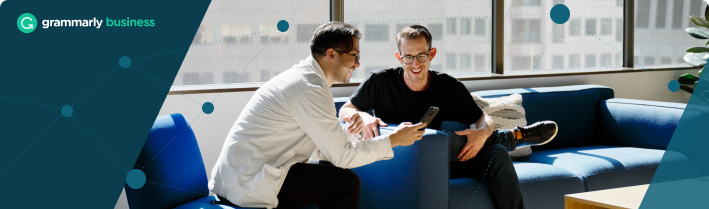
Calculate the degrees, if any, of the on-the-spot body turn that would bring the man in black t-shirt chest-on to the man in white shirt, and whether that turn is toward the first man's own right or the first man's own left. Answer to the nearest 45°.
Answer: approximately 45° to the first man's own right

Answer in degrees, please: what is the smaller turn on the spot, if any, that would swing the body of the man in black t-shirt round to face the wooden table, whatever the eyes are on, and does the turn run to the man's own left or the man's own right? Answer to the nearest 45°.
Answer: approximately 45° to the man's own left

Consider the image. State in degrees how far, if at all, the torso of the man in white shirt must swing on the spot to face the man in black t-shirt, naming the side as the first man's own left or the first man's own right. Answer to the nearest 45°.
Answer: approximately 45° to the first man's own left

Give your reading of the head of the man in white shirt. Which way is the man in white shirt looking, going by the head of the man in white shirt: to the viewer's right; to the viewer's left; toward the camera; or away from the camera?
to the viewer's right

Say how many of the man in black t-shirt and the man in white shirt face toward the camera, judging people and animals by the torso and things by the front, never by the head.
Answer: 1

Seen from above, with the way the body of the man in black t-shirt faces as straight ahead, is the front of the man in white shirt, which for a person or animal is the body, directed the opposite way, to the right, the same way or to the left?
to the left

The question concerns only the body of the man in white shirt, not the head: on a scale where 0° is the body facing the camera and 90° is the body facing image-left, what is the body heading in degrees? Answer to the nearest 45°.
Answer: approximately 270°
